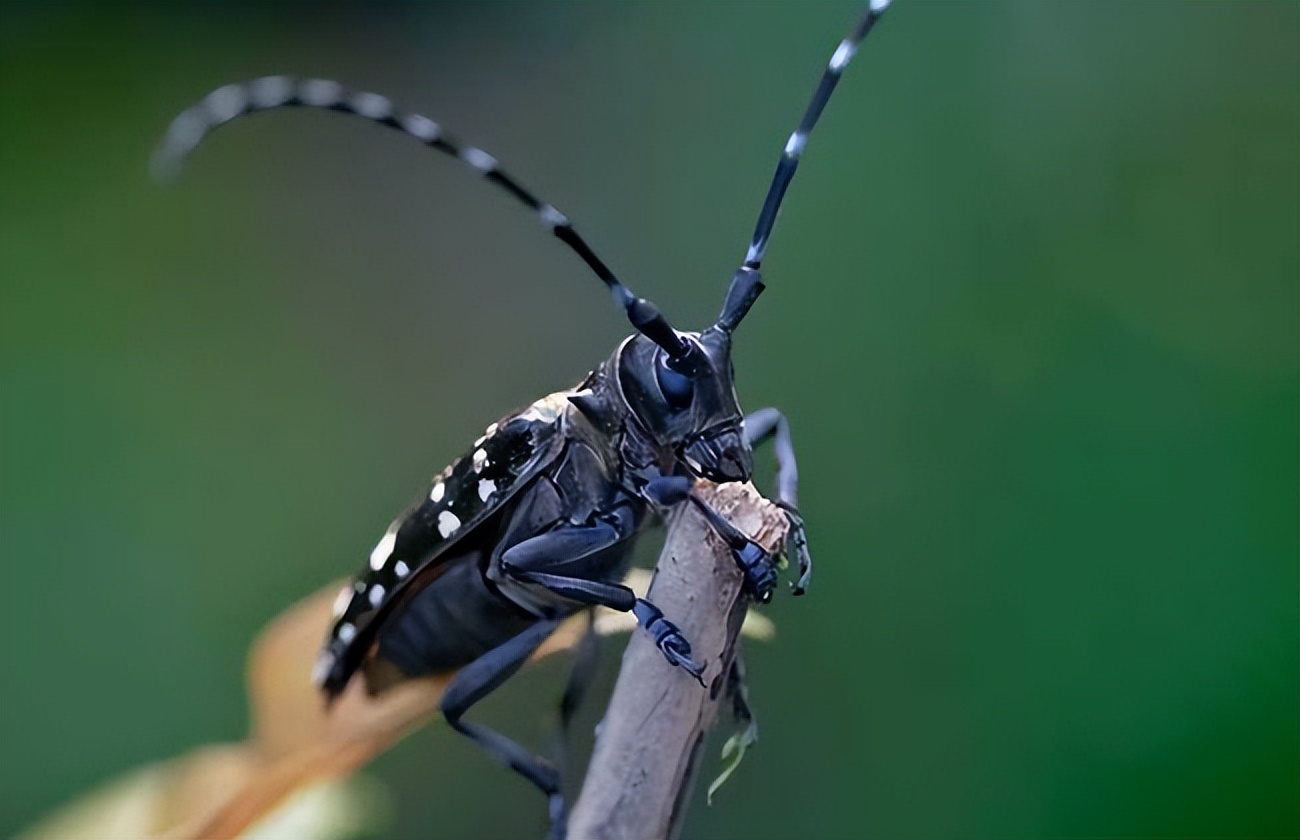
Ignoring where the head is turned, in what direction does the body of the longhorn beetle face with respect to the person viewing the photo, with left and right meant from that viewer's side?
facing the viewer and to the right of the viewer
